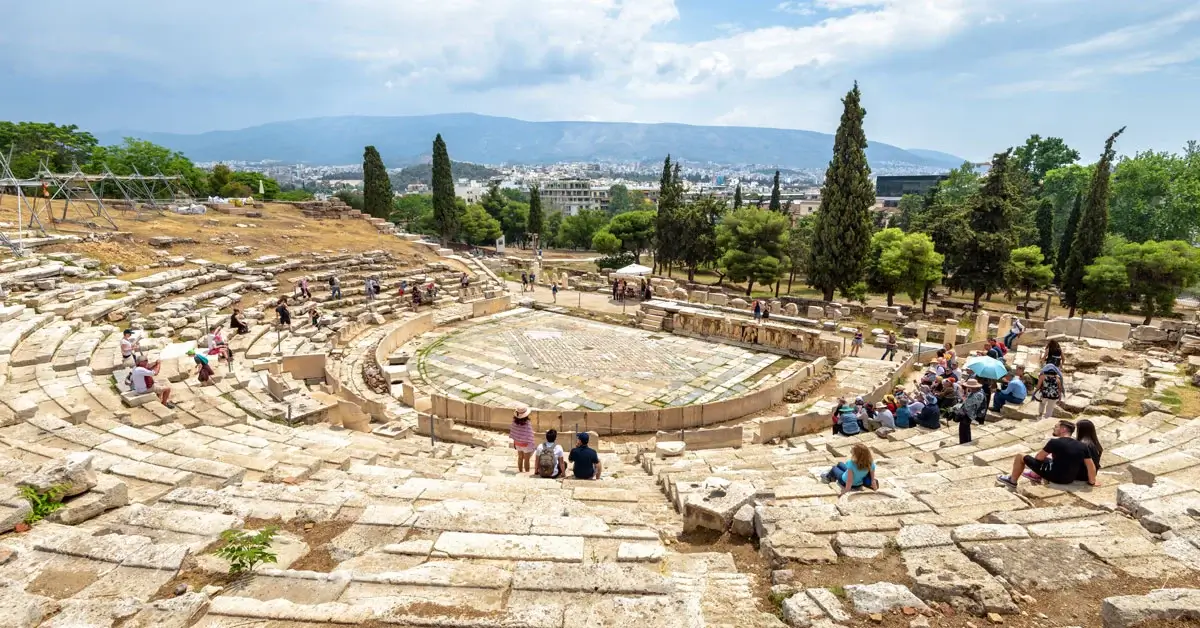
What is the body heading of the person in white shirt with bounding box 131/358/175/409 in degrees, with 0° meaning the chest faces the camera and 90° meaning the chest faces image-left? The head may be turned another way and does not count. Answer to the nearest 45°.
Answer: approximately 270°

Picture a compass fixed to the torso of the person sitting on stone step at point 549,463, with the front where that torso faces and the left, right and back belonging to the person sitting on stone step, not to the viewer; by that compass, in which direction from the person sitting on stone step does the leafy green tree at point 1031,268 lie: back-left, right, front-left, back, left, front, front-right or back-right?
front-right

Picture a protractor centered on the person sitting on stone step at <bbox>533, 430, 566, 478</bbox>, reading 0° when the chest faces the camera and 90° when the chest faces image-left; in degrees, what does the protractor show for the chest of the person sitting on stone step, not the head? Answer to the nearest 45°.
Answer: approximately 180°

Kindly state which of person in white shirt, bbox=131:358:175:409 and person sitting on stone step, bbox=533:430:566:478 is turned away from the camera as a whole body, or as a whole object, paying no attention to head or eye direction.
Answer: the person sitting on stone step

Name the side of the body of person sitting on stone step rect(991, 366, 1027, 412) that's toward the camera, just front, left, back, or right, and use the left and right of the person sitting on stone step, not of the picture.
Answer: left

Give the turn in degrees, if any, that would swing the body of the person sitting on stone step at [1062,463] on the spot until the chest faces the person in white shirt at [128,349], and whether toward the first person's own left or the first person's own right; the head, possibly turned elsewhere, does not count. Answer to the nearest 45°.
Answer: approximately 45° to the first person's own left

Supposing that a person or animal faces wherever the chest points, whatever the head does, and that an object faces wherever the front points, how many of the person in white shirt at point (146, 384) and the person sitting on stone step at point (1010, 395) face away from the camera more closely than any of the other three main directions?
0

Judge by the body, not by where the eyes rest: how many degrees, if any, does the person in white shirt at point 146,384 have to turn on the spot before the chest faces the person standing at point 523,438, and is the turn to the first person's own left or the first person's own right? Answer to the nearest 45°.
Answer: approximately 45° to the first person's own right

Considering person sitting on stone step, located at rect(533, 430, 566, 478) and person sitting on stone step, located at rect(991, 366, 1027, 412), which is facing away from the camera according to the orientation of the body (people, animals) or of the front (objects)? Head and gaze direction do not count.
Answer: person sitting on stone step, located at rect(533, 430, 566, 478)

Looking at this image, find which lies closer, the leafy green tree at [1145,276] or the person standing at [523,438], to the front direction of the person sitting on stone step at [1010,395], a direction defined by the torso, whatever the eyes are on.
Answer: the person standing

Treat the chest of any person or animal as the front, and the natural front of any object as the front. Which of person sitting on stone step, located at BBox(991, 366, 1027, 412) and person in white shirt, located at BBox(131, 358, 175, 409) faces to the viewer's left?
the person sitting on stone step

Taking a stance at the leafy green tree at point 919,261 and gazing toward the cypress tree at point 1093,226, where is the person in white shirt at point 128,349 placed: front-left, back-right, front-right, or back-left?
back-right

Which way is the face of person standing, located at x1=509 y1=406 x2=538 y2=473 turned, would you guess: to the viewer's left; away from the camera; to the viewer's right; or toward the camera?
away from the camera

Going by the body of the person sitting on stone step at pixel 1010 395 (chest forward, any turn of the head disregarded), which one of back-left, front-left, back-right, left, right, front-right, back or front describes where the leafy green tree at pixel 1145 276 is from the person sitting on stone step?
right
